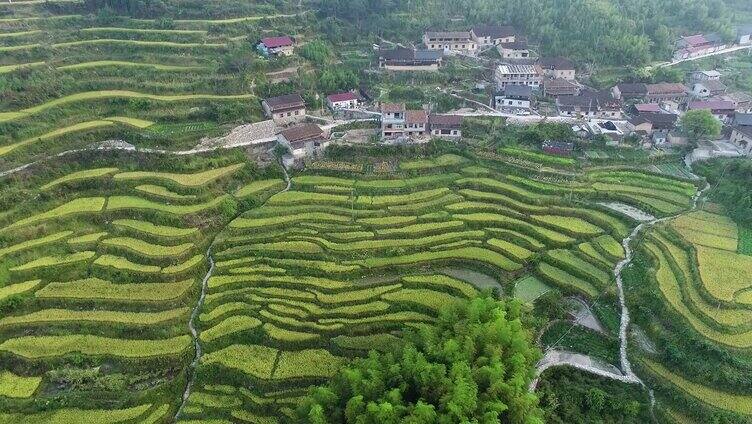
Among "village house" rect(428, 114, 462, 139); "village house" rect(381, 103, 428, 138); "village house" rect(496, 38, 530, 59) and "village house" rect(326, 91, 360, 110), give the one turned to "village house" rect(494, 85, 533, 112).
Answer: "village house" rect(496, 38, 530, 59)

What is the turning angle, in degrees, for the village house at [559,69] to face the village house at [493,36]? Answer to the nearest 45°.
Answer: approximately 135° to its right

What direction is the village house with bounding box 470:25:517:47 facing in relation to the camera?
toward the camera

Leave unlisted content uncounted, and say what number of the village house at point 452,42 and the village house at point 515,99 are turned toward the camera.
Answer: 2

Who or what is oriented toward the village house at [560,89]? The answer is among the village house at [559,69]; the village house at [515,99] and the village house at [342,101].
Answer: the village house at [559,69]

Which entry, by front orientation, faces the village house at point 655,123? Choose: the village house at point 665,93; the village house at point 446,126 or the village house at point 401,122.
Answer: the village house at point 665,93

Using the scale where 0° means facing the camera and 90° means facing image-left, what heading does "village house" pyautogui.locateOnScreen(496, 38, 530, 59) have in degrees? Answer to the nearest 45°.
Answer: approximately 0°

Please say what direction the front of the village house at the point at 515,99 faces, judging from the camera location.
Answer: facing the viewer

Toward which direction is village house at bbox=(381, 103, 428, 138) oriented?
toward the camera

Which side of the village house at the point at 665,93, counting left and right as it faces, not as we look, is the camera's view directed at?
front

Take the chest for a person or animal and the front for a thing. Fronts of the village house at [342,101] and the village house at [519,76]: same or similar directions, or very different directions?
same or similar directions

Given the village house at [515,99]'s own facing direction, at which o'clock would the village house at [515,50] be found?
the village house at [515,50] is roughly at 6 o'clock from the village house at [515,99].

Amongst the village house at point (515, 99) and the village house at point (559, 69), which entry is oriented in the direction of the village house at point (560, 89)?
the village house at point (559, 69)

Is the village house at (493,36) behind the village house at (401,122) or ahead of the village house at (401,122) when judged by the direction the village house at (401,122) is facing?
behind

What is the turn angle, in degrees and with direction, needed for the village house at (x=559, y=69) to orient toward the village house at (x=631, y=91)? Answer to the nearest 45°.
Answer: approximately 90° to its left

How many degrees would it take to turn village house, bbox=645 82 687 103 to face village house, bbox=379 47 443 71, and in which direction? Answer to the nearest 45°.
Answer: approximately 90° to its right

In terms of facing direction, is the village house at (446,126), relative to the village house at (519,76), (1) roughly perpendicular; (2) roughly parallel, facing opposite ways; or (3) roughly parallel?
roughly parallel

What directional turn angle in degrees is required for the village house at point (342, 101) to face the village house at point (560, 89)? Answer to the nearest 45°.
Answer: approximately 90° to its left

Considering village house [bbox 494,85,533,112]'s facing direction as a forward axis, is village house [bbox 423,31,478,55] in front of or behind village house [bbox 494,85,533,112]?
behind
